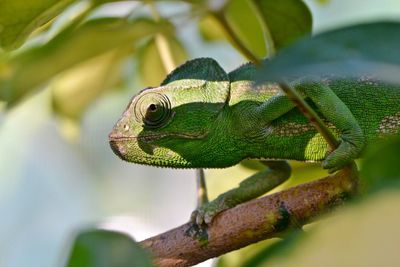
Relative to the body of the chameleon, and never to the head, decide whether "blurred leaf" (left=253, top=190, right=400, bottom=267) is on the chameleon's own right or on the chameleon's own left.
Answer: on the chameleon's own left

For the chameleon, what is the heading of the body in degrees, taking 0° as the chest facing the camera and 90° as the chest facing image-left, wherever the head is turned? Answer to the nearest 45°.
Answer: approximately 90°

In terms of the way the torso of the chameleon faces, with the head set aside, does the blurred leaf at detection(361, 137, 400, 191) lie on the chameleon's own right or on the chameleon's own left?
on the chameleon's own left

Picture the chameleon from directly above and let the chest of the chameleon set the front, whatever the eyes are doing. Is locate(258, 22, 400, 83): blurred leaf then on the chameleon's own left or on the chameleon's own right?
on the chameleon's own left

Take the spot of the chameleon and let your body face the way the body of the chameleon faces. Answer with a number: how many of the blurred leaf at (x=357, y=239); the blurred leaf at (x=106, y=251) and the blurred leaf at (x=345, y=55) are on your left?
3
